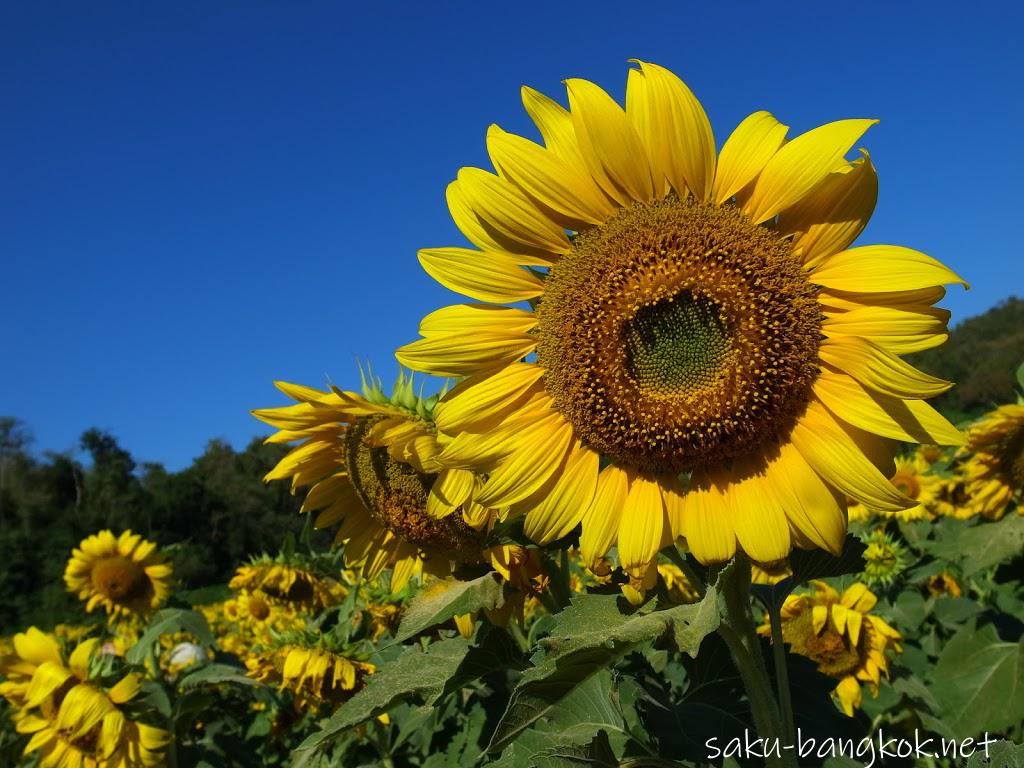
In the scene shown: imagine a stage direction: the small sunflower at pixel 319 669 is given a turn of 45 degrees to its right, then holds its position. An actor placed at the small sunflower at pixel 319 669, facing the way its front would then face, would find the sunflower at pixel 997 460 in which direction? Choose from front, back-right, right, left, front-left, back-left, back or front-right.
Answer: back-left

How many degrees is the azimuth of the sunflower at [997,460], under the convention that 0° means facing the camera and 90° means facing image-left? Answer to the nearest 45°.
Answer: approximately 0°

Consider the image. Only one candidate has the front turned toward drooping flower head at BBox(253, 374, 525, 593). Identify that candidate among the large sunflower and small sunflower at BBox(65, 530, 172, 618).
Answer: the small sunflower

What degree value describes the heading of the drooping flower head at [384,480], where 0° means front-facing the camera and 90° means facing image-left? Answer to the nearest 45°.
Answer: approximately 45°

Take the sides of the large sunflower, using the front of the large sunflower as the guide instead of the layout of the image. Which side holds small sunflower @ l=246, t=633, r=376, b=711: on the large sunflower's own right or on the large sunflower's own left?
on the large sunflower's own right

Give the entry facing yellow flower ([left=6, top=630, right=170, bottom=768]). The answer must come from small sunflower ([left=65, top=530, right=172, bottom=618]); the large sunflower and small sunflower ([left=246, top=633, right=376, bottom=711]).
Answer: small sunflower ([left=65, top=530, right=172, bottom=618])

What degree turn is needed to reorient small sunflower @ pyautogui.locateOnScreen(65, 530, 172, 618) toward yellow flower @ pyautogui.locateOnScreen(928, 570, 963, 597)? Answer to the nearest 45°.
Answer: approximately 45° to its left

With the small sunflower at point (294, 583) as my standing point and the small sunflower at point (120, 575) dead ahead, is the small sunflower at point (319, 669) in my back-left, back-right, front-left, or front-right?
back-left

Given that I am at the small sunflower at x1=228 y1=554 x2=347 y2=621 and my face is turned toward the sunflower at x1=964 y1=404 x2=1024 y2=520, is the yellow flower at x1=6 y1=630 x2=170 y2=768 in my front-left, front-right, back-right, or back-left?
back-right

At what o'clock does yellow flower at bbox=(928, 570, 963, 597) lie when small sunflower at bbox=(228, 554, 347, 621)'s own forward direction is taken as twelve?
The yellow flower is roughly at 9 o'clock from the small sunflower.

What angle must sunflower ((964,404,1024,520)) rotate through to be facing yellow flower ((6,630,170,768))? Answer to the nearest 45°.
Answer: approximately 45° to its right
